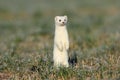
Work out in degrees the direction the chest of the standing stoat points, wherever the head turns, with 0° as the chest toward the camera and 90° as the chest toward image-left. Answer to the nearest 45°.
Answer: approximately 315°
